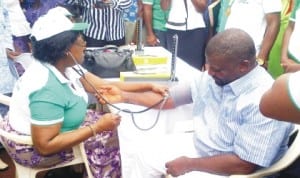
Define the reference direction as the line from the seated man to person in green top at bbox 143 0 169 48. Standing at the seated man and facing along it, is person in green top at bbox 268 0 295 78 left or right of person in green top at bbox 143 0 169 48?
right

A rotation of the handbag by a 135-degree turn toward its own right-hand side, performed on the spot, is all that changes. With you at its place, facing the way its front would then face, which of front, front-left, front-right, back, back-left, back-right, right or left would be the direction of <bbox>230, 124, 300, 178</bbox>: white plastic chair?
back

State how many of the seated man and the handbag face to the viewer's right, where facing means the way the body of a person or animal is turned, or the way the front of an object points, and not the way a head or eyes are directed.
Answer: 0

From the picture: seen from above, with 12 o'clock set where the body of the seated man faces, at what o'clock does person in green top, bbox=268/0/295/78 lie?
The person in green top is roughly at 5 o'clock from the seated man.

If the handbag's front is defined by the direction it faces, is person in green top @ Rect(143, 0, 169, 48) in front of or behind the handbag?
behind

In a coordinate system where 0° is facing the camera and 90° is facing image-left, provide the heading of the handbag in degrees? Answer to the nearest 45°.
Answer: approximately 0°

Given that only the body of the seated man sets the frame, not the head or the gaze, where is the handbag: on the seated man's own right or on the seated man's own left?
on the seated man's own right

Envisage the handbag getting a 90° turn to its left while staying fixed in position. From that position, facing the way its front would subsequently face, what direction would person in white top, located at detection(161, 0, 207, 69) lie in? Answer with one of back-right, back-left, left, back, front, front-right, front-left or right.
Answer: front-left
